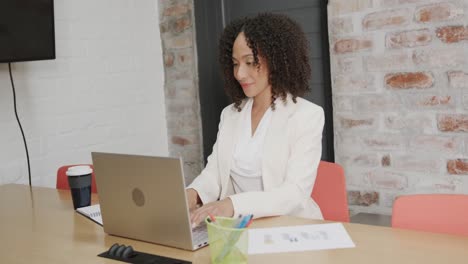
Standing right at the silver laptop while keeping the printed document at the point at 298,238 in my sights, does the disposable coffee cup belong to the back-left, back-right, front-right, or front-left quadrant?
back-left

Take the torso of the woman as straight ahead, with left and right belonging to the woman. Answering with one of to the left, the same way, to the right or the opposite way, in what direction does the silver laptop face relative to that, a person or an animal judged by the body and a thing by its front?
the opposite way

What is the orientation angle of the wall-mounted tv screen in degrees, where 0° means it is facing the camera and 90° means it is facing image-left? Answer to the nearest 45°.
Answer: approximately 0°

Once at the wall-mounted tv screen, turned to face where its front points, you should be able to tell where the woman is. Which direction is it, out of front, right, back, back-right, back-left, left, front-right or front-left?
front-left

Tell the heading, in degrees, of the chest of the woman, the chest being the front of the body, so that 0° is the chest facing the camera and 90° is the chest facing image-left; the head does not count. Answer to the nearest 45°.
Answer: approximately 45°

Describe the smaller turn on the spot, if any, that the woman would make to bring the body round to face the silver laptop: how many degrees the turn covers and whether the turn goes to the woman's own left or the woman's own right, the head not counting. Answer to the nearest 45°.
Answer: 0° — they already face it

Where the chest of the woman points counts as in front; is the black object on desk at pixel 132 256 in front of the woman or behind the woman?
in front

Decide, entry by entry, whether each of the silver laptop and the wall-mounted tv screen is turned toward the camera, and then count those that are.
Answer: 1

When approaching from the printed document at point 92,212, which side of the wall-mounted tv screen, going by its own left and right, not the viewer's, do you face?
front

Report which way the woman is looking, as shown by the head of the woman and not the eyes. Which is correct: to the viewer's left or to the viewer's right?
to the viewer's left

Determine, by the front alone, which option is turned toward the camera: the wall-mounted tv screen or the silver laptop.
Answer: the wall-mounted tv screen

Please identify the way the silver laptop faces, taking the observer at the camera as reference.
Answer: facing away from the viewer and to the right of the viewer

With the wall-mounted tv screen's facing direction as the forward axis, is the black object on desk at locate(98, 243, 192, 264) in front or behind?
in front
